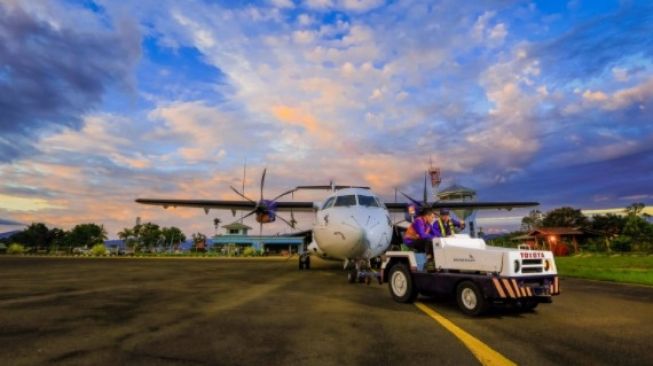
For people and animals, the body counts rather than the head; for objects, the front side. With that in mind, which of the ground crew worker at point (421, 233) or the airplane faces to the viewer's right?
the ground crew worker

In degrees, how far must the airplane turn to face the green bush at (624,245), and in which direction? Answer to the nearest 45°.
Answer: approximately 135° to its left

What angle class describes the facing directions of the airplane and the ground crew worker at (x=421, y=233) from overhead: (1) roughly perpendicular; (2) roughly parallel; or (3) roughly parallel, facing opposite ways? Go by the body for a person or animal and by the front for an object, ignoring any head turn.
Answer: roughly perpendicular

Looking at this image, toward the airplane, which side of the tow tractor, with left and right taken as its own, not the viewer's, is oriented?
back

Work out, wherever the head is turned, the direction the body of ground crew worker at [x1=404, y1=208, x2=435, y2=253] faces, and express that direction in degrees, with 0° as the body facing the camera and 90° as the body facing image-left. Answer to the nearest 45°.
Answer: approximately 270°

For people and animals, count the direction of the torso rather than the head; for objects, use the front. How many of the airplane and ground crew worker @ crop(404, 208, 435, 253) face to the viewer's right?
1

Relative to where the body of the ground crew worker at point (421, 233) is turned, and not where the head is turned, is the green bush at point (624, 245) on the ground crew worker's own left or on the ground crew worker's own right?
on the ground crew worker's own left

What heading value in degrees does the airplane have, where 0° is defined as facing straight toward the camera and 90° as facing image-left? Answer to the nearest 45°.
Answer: approximately 0°

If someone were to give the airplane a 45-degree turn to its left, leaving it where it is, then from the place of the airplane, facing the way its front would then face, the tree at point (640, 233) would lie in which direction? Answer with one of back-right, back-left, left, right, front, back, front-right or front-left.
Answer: left
